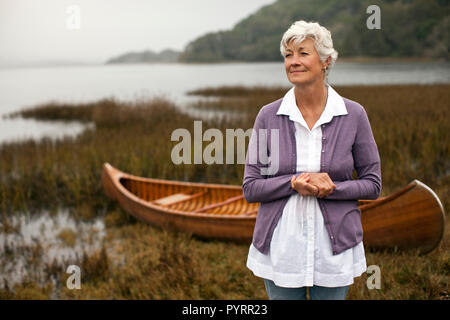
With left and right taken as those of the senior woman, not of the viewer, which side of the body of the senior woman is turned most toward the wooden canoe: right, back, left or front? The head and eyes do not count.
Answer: back

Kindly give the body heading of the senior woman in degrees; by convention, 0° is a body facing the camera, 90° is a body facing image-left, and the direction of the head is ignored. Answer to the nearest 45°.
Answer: approximately 0°
